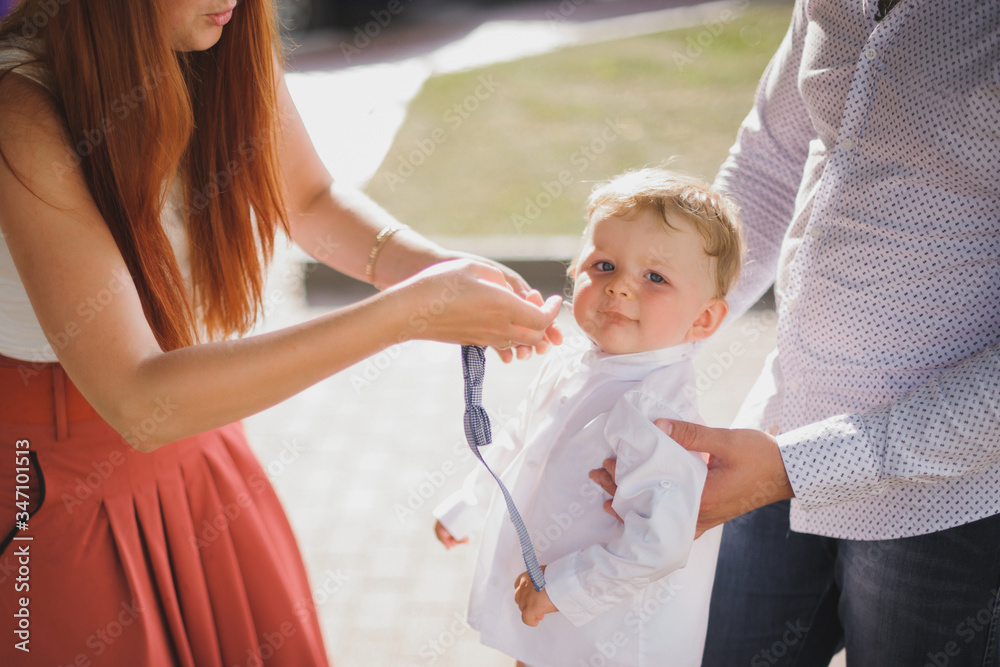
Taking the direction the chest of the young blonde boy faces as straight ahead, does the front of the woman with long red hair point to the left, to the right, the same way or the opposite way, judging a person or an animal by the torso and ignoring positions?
to the left

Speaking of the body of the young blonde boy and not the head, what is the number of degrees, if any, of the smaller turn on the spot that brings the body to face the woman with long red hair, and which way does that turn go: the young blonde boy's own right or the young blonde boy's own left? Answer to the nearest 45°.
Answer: approximately 45° to the young blonde boy's own right

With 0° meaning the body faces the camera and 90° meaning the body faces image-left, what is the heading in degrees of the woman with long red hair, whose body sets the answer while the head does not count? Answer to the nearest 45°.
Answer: approximately 315°

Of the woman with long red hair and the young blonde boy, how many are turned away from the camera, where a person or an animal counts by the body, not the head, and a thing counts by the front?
0

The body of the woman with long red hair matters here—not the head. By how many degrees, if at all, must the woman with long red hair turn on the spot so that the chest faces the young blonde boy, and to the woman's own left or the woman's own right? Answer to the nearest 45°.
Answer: approximately 45° to the woman's own left
